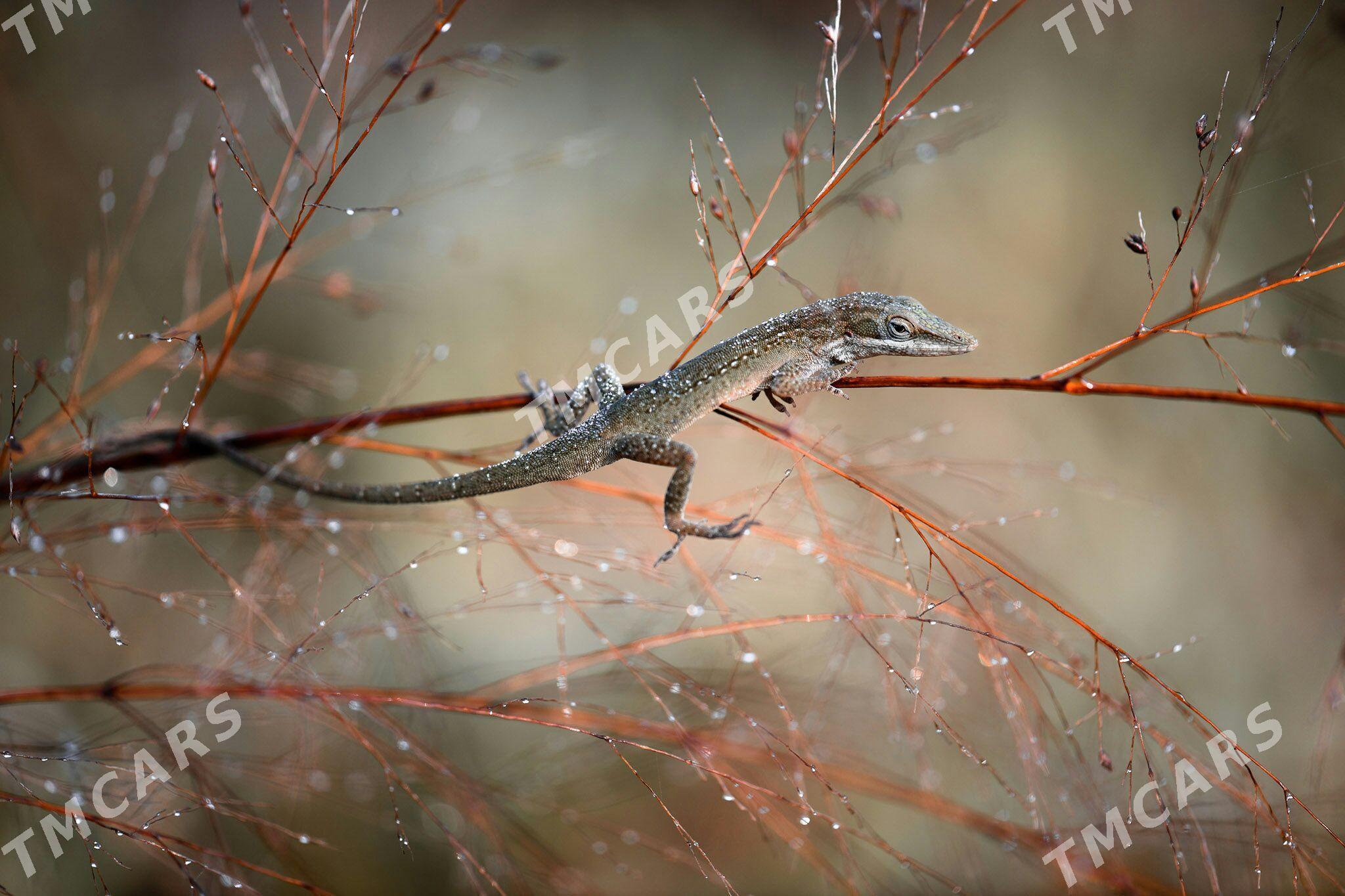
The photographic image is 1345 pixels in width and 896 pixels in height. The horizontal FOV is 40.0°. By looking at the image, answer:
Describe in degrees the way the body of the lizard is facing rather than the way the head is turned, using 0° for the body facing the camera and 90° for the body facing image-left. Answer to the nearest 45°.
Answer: approximately 270°
